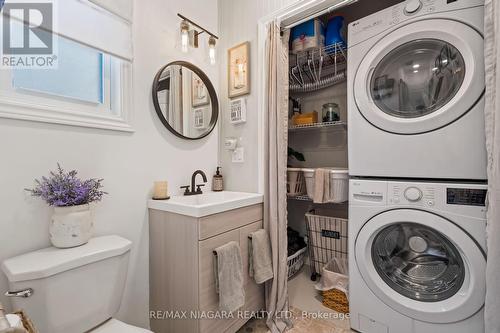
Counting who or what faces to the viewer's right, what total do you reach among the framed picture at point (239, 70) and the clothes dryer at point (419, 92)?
0

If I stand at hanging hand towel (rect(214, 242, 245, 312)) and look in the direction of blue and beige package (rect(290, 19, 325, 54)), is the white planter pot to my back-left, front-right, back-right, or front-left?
back-left

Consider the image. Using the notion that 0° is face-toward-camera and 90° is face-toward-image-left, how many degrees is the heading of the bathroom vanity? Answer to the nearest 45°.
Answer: approximately 315°

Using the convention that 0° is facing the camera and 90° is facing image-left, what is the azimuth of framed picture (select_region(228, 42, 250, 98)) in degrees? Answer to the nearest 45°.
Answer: approximately 45°

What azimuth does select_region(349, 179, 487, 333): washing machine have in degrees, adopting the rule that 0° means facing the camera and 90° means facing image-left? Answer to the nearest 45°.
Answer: approximately 45°

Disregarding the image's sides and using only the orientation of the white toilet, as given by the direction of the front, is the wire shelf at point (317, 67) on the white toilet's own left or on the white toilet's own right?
on the white toilet's own left

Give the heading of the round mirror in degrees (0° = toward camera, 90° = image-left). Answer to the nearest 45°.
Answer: approximately 315°

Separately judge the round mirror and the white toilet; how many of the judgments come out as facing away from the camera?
0

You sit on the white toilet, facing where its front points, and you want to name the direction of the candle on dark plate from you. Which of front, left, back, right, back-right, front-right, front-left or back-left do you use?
left
